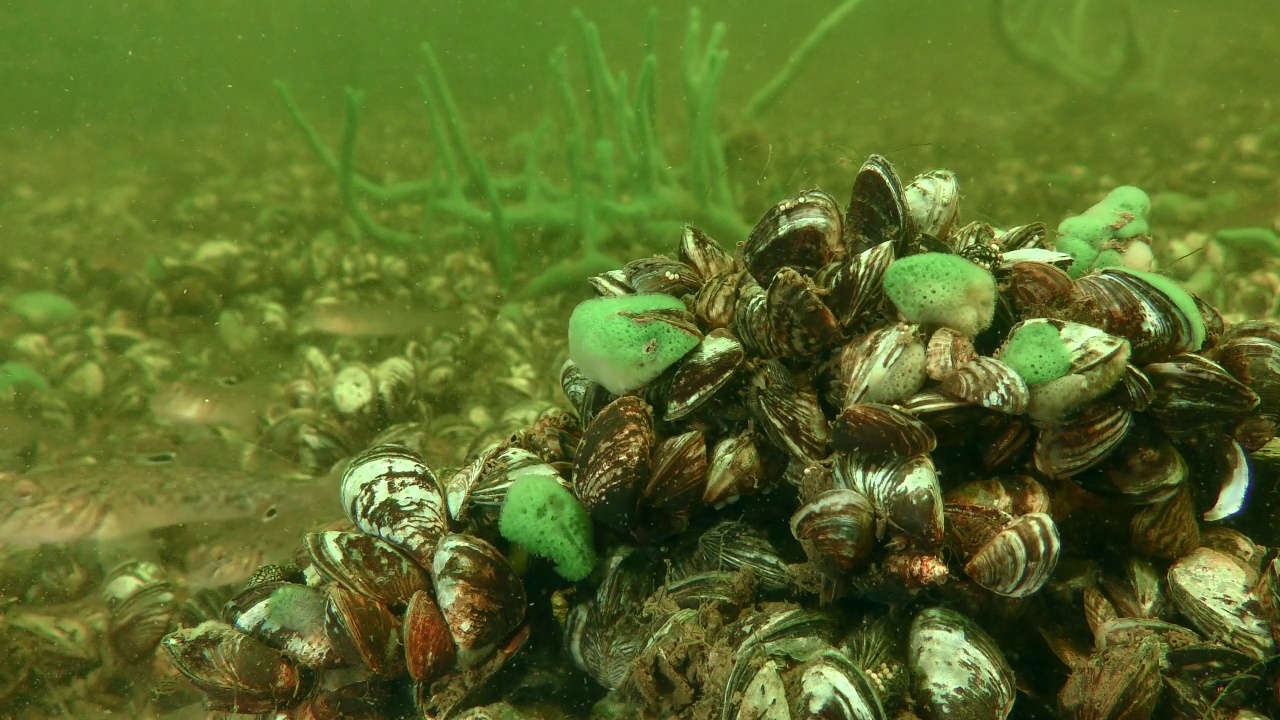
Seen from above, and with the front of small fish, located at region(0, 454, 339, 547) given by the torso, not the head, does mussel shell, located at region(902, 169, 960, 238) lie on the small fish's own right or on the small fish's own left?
on the small fish's own left

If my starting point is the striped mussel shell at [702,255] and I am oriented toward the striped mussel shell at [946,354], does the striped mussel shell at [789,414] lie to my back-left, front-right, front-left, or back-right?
front-right

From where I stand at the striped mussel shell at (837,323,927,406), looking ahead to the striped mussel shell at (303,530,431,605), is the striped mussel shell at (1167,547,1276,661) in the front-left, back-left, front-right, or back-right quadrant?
back-left

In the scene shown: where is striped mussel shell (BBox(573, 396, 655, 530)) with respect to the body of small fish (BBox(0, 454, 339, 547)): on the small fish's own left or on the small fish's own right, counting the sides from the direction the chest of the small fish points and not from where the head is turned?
on the small fish's own left

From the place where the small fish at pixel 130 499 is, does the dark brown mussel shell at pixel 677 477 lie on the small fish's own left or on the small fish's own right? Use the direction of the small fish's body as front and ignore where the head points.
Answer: on the small fish's own left

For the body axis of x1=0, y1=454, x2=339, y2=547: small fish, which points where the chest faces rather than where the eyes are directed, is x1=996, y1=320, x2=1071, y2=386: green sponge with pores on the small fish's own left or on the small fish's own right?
on the small fish's own left

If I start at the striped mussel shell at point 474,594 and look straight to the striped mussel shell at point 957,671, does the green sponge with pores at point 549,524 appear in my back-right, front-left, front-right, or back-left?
front-left

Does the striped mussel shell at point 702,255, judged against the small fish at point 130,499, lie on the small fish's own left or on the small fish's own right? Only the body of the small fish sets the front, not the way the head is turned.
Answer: on the small fish's own left
